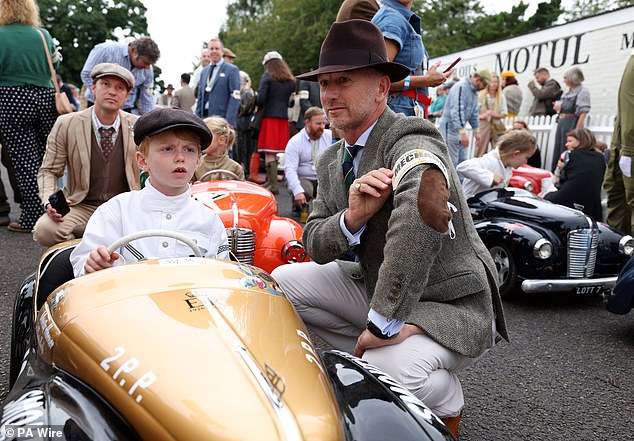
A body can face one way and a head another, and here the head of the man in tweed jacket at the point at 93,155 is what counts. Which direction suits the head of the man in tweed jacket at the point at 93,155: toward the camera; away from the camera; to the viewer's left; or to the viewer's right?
toward the camera

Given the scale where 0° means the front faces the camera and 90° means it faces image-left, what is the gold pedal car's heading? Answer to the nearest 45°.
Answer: approximately 315°

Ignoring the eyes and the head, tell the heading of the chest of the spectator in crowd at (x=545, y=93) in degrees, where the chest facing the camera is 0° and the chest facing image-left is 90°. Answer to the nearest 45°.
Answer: approximately 45°

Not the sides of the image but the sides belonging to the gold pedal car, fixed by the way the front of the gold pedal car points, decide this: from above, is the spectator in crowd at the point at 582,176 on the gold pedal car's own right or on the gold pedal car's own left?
on the gold pedal car's own left

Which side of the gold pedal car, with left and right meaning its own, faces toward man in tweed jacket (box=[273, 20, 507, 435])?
left

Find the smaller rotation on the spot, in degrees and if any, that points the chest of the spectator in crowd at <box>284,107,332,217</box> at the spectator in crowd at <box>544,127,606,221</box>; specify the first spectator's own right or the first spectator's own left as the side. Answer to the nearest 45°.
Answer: approximately 45° to the first spectator's own left

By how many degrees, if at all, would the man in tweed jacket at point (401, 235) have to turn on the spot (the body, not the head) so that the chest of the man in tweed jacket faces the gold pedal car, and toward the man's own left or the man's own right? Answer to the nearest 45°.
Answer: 0° — they already face it

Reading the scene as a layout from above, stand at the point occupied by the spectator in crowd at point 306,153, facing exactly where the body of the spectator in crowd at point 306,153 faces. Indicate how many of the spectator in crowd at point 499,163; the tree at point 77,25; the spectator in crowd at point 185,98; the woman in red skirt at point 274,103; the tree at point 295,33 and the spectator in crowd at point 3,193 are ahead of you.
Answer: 1

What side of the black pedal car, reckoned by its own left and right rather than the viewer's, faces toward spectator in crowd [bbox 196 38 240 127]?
back

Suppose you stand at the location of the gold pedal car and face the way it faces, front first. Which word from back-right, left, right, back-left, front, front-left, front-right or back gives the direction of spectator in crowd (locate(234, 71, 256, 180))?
back-left

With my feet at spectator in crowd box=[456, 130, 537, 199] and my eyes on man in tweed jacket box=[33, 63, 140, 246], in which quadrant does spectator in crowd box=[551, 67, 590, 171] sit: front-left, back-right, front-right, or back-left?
back-right

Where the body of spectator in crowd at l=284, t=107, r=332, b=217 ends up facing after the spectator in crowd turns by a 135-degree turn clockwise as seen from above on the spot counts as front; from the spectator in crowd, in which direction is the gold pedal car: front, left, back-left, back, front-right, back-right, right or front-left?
left

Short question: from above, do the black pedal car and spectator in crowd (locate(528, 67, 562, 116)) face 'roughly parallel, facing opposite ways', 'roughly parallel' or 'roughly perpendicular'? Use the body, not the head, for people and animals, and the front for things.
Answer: roughly perpendicular

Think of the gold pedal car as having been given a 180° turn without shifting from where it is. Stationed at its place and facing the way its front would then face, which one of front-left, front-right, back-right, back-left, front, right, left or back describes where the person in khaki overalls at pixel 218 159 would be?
front-right

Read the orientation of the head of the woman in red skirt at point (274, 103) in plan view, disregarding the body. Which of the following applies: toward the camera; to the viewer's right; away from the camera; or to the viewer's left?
away from the camera

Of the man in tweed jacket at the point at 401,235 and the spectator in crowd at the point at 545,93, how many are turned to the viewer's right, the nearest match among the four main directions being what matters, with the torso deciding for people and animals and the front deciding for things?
0

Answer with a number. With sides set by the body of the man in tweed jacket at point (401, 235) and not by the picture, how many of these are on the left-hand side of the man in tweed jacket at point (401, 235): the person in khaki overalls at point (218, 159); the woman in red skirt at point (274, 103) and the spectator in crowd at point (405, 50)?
0

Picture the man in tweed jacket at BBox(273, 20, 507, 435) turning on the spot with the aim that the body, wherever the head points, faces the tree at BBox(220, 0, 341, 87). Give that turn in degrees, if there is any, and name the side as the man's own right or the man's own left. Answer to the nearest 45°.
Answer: approximately 135° to the man's own right

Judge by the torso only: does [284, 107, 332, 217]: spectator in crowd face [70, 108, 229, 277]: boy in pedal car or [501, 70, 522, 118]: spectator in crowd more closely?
the boy in pedal car
